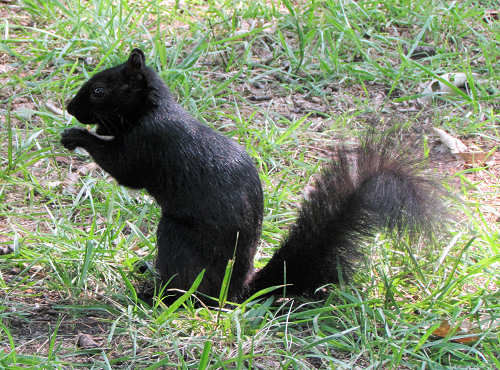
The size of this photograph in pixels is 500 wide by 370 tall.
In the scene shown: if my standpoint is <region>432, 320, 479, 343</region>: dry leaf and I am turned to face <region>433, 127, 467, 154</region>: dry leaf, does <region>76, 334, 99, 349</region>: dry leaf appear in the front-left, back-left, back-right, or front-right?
back-left

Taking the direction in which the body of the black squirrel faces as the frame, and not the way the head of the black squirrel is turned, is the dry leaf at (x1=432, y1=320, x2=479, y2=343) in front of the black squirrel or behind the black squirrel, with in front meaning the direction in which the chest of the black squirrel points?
behind

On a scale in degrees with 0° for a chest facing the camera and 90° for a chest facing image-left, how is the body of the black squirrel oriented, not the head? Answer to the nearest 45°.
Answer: approximately 90°
